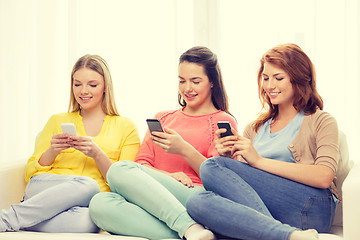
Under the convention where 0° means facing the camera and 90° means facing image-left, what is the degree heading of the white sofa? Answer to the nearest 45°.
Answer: approximately 0°
